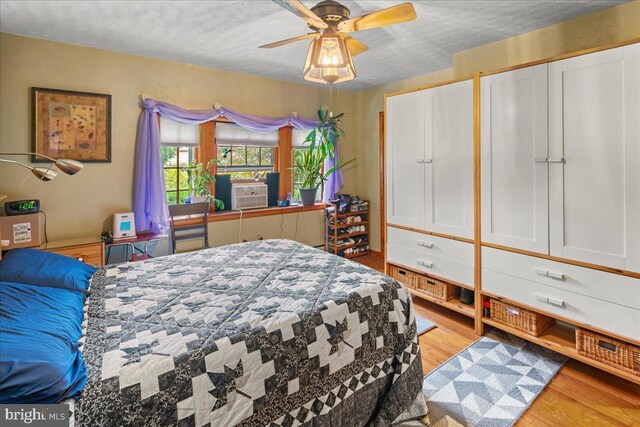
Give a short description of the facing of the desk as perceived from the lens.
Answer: facing the viewer and to the right of the viewer

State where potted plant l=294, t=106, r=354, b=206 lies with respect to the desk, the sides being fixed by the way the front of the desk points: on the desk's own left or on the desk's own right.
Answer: on the desk's own left

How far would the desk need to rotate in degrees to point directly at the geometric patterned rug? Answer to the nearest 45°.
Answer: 0° — it already faces it

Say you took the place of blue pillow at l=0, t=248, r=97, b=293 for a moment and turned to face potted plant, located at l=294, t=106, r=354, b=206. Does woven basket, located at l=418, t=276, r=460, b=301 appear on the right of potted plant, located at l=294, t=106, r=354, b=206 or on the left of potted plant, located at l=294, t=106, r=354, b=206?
right

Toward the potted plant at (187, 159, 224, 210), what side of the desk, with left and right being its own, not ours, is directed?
left

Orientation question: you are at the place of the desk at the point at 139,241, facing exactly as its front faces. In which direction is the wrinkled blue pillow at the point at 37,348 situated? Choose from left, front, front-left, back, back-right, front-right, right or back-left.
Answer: front-right

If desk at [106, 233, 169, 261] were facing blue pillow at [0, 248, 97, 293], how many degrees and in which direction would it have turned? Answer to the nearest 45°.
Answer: approximately 45° to its right

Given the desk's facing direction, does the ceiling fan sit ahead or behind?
ahead

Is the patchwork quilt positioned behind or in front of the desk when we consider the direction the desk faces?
in front

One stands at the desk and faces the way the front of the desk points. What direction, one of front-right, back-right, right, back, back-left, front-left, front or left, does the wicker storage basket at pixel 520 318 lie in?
front
